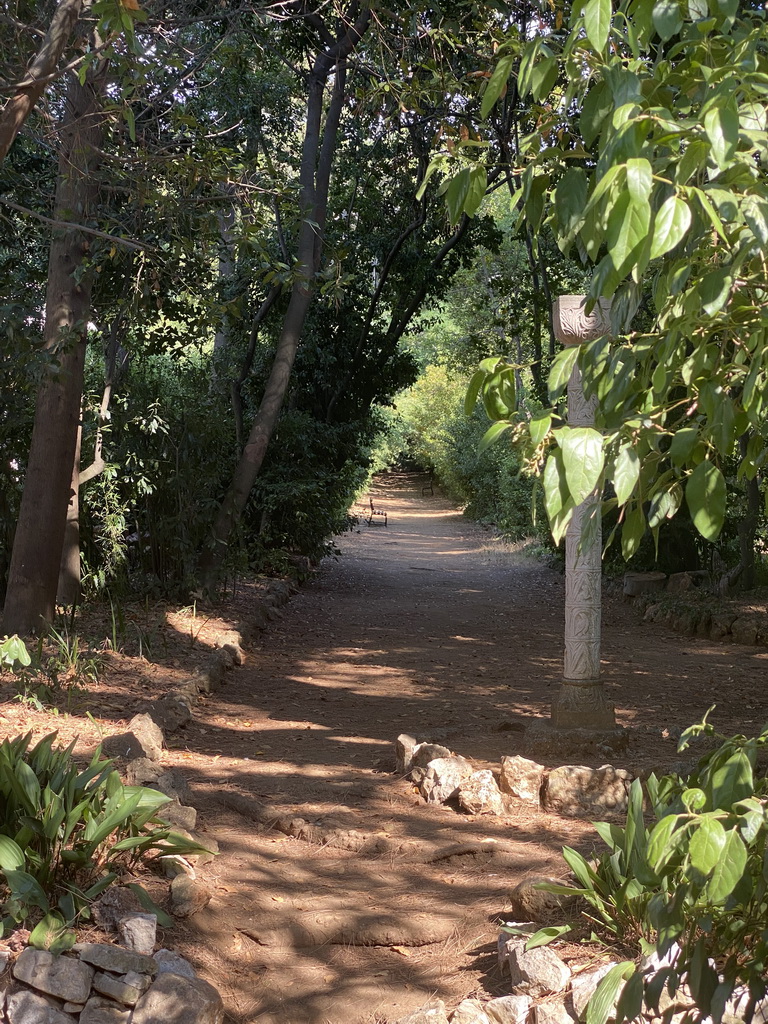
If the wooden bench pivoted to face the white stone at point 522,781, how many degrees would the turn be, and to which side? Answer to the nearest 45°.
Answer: approximately 90° to its right

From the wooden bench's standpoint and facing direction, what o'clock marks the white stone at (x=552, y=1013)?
The white stone is roughly at 3 o'clock from the wooden bench.

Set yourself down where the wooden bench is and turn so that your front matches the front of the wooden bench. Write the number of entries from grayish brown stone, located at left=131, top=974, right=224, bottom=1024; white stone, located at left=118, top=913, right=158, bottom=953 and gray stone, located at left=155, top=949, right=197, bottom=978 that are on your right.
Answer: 3

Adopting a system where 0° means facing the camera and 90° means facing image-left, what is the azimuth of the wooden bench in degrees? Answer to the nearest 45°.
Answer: approximately 270°

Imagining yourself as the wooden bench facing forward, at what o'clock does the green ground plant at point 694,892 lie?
The green ground plant is roughly at 3 o'clock from the wooden bench.

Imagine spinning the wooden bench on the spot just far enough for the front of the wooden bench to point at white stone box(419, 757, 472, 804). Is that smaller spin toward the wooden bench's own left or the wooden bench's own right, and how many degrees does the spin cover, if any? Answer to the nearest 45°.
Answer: approximately 90° to the wooden bench's own right

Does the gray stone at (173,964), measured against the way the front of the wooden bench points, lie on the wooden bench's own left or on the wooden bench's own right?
on the wooden bench's own right

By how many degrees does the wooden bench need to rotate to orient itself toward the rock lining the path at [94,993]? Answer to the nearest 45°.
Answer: approximately 90° to its right

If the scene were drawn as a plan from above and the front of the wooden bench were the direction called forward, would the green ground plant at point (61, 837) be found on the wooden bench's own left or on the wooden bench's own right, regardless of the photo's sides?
on the wooden bench's own right

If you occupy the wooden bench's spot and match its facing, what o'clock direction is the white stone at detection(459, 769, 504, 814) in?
The white stone is roughly at 3 o'clock from the wooden bench.
